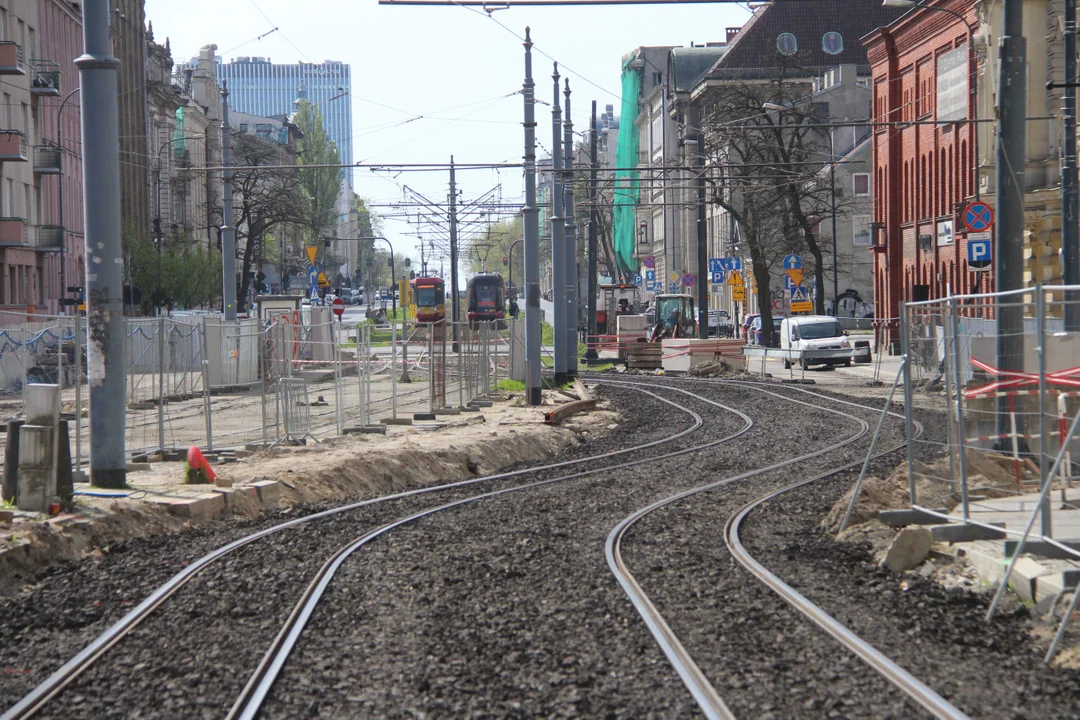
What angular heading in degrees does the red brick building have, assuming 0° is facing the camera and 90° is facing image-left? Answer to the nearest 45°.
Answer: approximately 45°

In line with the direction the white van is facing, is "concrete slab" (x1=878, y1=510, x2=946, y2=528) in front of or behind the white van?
in front

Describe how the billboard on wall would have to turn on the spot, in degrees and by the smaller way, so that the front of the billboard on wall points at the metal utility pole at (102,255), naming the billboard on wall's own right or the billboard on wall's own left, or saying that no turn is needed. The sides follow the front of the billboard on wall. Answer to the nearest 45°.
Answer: approximately 45° to the billboard on wall's own left

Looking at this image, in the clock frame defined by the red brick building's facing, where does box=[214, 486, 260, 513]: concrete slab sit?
The concrete slab is roughly at 11 o'clock from the red brick building.

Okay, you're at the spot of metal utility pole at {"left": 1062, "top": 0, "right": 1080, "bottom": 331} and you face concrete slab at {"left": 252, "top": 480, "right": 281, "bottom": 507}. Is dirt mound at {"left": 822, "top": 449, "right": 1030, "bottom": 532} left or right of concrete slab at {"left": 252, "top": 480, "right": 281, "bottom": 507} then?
left

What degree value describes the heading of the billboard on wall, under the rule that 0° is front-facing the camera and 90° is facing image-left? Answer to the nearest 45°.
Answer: approximately 45°

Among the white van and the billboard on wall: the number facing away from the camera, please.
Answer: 0

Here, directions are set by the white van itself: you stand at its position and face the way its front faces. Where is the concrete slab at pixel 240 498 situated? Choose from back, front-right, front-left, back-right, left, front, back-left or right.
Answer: front-right

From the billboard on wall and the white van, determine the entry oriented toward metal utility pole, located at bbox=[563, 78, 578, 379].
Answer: the billboard on wall
